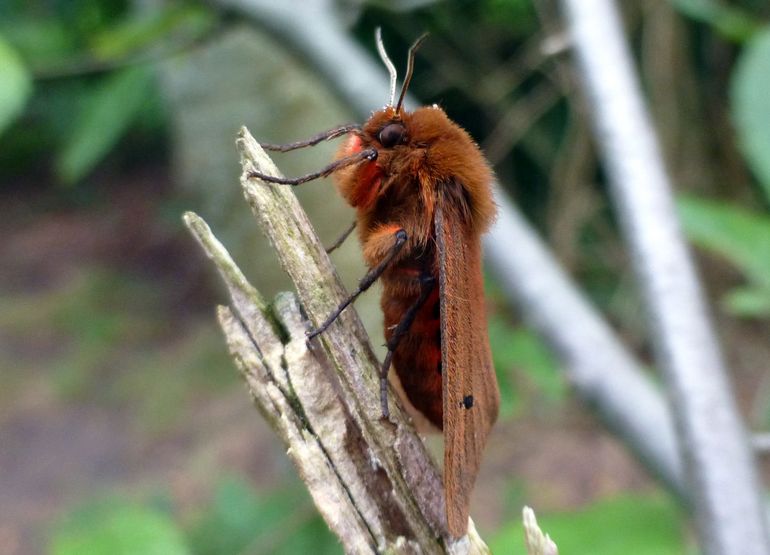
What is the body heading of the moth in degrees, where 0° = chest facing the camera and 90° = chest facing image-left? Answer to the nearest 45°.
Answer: approximately 90°

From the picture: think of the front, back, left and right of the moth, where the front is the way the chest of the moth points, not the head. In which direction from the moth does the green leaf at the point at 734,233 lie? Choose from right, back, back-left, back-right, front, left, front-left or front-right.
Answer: back-right

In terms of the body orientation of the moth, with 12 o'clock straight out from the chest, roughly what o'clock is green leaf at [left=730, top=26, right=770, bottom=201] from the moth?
The green leaf is roughly at 5 o'clock from the moth.

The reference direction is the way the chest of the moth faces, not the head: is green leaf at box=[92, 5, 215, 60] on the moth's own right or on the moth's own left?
on the moth's own right

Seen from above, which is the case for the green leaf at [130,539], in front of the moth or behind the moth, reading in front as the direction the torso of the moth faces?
in front

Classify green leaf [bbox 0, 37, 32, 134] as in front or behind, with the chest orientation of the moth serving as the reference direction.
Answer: in front

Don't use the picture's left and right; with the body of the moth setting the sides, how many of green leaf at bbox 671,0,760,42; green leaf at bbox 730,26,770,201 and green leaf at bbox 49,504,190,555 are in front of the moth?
1

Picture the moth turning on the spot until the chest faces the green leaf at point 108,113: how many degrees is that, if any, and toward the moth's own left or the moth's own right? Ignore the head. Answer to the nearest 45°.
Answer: approximately 90° to the moth's own right
